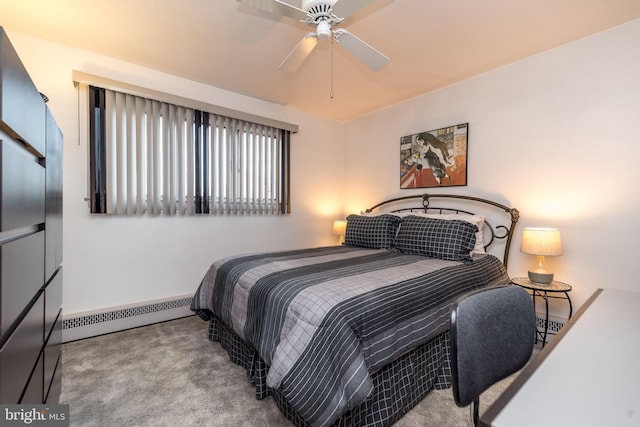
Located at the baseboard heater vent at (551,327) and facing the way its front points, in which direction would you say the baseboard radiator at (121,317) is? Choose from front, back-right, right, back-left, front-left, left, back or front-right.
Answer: front-right

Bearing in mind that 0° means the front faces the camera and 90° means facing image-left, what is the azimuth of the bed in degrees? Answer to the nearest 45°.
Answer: approximately 45°

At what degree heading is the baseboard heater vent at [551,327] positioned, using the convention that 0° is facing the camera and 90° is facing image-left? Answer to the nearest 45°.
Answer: approximately 0°

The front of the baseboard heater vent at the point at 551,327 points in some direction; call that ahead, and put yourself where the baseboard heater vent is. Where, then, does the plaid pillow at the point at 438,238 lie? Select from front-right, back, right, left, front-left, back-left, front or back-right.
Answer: front-right

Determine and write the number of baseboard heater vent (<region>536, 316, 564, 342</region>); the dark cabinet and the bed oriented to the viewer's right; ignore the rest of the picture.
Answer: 1

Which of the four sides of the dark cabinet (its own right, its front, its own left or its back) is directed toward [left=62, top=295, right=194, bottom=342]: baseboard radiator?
left

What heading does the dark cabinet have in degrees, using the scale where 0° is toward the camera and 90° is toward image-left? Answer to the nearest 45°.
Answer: approximately 270°

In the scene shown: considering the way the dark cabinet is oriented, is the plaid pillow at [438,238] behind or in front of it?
in front

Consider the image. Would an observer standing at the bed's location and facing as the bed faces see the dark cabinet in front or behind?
in front

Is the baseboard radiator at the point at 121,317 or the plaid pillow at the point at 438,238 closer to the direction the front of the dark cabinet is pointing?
the plaid pillow
